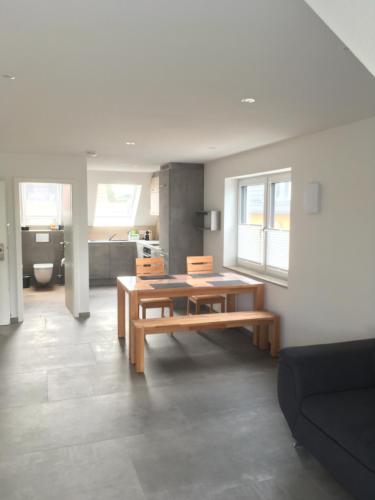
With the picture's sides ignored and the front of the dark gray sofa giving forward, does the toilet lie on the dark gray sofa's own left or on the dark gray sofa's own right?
on the dark gray sofa's own right

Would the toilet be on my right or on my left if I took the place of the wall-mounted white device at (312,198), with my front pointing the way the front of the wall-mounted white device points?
on my right

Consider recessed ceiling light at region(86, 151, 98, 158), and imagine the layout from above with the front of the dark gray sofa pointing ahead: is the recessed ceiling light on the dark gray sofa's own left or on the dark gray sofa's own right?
on the dark gray sofa's own right

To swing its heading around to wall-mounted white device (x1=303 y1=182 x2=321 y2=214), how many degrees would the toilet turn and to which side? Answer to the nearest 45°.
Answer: approximately 45° to its left

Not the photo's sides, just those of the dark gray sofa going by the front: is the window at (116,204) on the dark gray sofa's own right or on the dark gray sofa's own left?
on the dark gray sofa's own right
